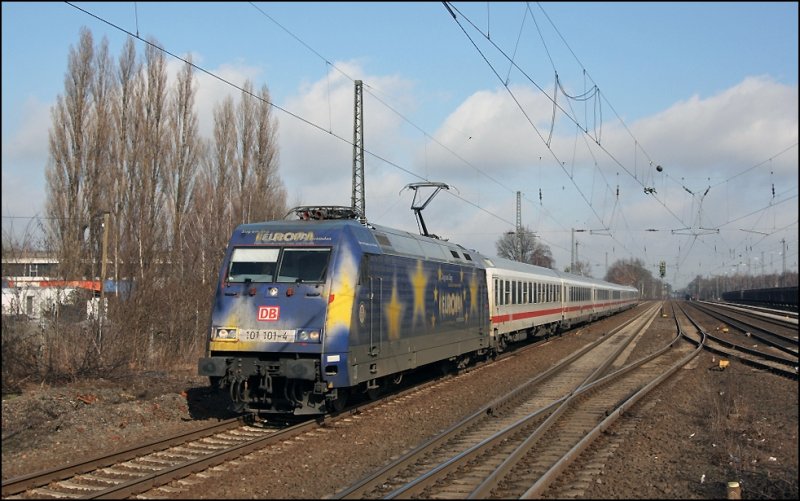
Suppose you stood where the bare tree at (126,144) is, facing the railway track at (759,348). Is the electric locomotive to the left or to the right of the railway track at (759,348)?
right

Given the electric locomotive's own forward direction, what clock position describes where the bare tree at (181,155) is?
The bare tree is roughly at 4 o'clock from the electric locomotive.

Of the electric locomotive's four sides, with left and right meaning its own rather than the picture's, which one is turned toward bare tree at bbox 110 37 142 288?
right

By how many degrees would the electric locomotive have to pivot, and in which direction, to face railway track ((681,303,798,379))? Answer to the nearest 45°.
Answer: approximately 180°

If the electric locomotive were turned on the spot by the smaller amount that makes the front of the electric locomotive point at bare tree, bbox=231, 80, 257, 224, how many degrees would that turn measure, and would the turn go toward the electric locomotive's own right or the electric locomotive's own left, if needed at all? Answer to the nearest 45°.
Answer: approximately 135° to the electric locomotive's own right

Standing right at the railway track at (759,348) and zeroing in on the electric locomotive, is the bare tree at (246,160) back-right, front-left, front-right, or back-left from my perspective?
front-right

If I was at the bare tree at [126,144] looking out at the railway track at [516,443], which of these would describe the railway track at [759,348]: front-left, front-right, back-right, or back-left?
front-left

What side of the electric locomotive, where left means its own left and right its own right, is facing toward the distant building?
right
